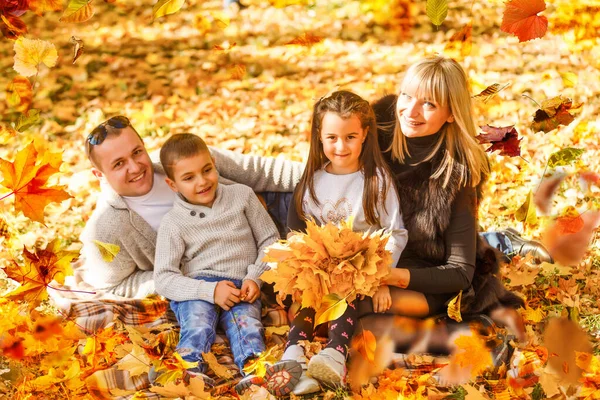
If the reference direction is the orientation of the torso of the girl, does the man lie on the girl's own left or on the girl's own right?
on the girl's own right

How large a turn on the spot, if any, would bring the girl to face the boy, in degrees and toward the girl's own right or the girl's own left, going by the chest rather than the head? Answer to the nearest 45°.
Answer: approximately 90° to the girl's own right

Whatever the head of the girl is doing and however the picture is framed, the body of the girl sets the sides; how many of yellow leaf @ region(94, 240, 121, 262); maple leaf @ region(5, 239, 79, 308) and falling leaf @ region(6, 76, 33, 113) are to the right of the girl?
3

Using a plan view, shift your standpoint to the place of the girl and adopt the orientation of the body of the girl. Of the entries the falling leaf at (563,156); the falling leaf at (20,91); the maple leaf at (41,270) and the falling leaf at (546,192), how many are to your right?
2

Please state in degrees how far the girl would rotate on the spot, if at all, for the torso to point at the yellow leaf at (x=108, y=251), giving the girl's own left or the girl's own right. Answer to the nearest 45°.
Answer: approximately 90° to the girl's own right

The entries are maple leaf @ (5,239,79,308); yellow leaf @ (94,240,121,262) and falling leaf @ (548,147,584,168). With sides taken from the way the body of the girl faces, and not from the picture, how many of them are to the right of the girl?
2

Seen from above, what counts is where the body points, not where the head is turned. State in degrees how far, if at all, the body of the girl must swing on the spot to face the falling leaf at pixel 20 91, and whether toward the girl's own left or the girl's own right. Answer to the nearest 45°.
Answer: approximately 90° to the girl's own right

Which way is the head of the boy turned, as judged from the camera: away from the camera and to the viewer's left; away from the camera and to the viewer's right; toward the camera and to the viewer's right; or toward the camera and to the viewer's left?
toward the camera and to the viewer's right

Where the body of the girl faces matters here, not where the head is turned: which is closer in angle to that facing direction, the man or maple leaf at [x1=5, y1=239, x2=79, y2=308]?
the maple leaf

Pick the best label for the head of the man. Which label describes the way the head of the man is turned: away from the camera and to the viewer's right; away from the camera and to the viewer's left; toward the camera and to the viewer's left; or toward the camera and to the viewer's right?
toward the camera and to the viewer's right

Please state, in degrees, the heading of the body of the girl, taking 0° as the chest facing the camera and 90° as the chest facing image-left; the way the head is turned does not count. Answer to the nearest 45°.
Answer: approximately 0°
